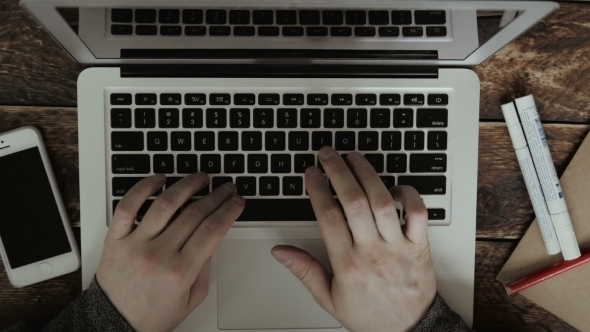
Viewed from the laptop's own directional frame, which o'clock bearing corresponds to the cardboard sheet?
The cardboard sheet is roughly at 9 o'clock from the laptop.

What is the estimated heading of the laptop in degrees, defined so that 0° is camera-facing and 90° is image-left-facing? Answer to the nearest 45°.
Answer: approximately 0°

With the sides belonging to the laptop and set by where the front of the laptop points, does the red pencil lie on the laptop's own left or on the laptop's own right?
on the laptop's own left

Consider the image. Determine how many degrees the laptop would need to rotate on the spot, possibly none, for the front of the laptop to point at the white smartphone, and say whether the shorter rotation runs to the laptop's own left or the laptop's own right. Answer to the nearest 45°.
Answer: approximately 90° to the laptop's own right
